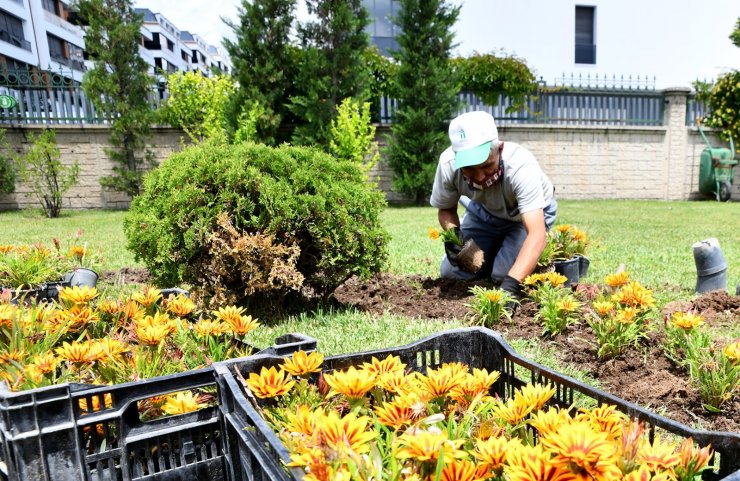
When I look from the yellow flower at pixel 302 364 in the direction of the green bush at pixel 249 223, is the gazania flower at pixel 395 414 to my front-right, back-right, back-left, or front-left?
back-right

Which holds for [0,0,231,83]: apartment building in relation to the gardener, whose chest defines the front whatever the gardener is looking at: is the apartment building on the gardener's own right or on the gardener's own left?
on the gardener's own right

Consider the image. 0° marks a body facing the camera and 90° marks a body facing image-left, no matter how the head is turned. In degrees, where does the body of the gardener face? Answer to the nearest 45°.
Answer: approximately 45°

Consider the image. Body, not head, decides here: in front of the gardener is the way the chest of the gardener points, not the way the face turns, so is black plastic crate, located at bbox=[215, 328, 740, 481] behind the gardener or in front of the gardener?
in front

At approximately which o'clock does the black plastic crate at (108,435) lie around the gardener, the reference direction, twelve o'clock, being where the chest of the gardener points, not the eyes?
The black plastic crate is roughly at 11 o'clock from the gardener.

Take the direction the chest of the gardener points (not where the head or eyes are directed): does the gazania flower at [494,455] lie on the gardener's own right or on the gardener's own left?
on the gardener's own left

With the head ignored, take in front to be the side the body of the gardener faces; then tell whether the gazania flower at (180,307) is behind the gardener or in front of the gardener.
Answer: in front

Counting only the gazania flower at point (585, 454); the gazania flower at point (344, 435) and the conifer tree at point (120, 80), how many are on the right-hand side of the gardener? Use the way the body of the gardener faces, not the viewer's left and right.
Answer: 1

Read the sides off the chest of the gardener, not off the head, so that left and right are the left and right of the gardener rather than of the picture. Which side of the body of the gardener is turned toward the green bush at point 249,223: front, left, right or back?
front

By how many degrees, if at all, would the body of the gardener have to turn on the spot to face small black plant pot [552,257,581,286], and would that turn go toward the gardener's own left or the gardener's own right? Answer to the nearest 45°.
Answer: approximately 90° to the gardener's own left

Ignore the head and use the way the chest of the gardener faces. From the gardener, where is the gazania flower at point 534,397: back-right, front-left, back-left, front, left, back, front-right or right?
front-left

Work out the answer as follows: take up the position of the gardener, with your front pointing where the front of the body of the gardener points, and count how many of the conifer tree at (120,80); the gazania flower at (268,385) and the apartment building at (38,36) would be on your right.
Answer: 2
